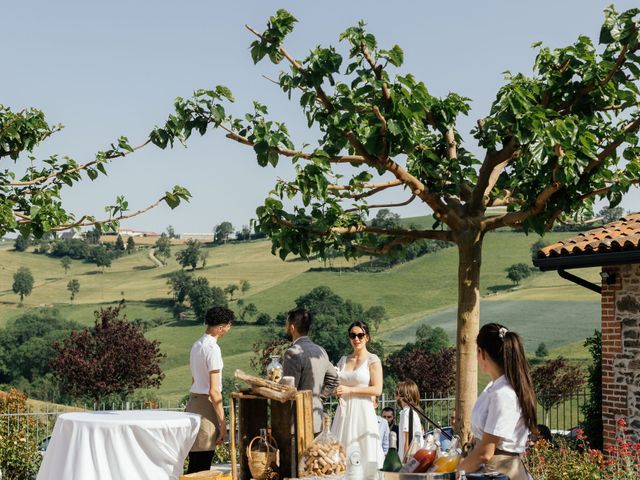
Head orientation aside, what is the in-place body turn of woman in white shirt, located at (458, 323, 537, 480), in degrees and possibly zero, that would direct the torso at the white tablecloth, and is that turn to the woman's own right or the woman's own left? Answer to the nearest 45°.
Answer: approximately 45° to the woman's own right

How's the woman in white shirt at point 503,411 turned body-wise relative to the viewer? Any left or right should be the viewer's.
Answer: facing to the left of the viewer

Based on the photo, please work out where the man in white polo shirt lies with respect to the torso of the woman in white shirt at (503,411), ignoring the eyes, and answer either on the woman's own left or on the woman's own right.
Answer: on the woman's own right
